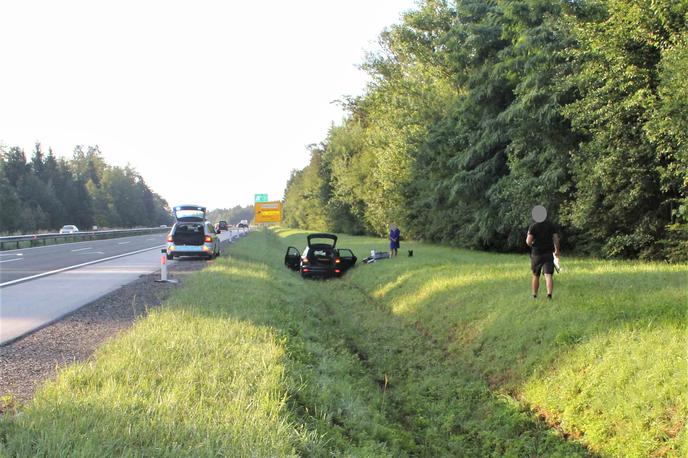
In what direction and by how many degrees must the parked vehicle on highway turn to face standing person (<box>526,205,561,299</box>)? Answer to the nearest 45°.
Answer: approximately 180°

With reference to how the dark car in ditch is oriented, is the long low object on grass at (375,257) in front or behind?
in front

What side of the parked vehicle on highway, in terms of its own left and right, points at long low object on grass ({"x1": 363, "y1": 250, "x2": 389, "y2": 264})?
right

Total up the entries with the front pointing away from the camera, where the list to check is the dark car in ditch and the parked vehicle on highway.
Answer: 2

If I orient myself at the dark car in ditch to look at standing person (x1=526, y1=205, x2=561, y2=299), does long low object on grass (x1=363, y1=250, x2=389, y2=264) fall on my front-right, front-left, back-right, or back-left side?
back-left

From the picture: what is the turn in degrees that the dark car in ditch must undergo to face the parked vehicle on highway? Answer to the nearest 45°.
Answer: approximately 45° to its left

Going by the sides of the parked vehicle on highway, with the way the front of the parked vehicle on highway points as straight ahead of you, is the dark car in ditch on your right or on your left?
on your right

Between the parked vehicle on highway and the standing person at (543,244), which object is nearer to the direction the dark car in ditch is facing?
the parked vehicle on highway

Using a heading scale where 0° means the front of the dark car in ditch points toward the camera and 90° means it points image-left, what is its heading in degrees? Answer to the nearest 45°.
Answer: approximately 180°

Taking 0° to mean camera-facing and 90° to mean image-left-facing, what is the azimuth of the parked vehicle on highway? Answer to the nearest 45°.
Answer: approximately 180°
